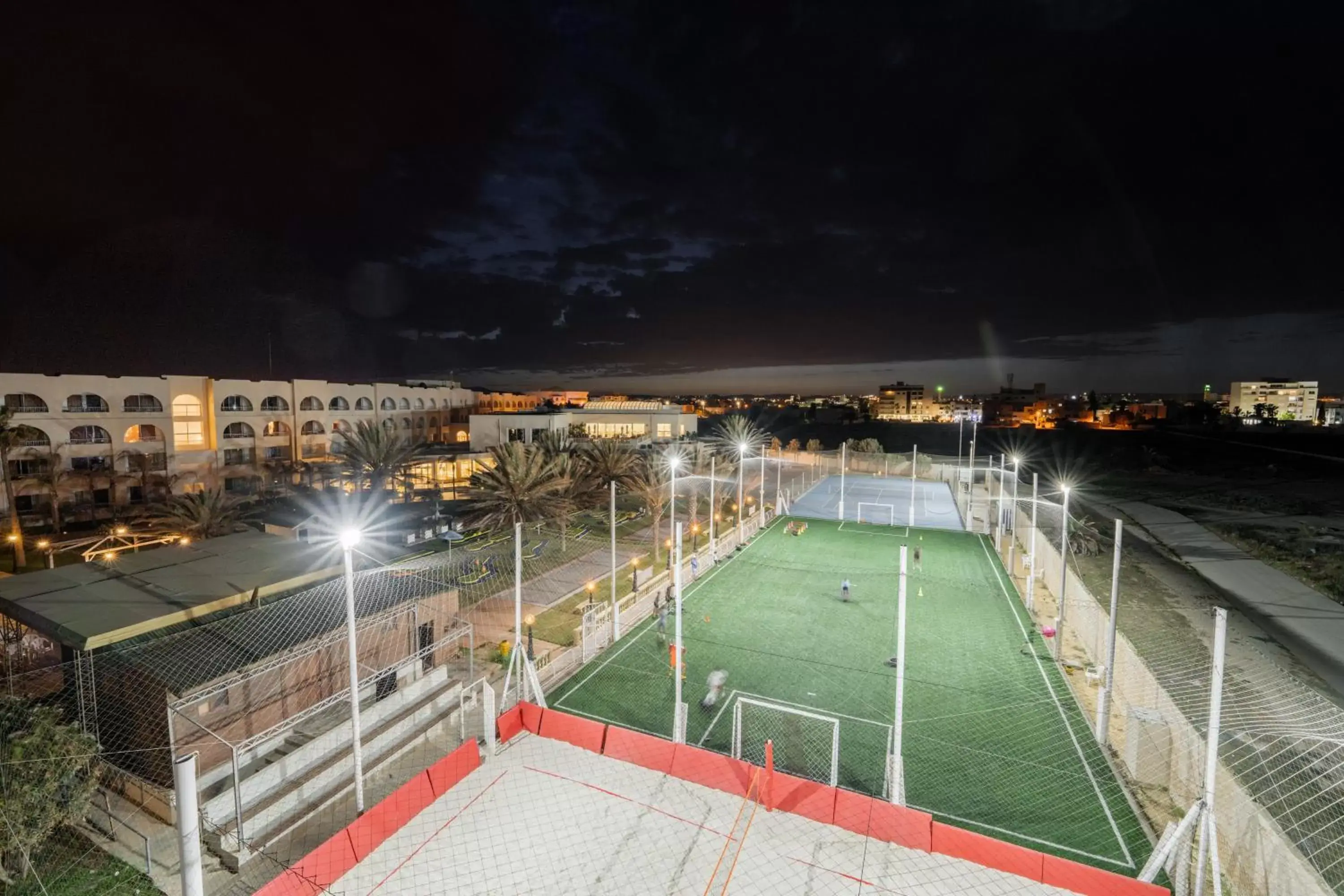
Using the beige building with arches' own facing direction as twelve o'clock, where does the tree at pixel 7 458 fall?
The tree is roughly at 2 o'clock from the beige building with arches.

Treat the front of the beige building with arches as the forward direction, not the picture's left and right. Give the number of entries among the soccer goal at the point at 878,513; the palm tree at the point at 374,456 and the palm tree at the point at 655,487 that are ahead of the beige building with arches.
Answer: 3

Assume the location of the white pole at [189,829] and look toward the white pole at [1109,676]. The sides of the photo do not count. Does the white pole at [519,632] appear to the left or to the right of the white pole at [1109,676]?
left

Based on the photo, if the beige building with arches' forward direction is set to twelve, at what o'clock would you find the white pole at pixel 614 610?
The white pole is roughly at 1 o'clock from the beige building with arches.

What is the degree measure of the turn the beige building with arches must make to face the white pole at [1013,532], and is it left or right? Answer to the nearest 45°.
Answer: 0° — it already faces it

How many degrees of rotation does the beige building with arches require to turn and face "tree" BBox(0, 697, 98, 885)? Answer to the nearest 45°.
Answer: approximately 45° to its right

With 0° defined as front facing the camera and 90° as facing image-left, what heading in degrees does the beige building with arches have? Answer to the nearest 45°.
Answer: approximately 315°

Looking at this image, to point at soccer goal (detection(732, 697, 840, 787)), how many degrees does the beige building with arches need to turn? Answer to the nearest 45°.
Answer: approximately 45° to its right

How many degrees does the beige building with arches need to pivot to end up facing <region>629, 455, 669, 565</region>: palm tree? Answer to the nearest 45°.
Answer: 0° — it already faces it
